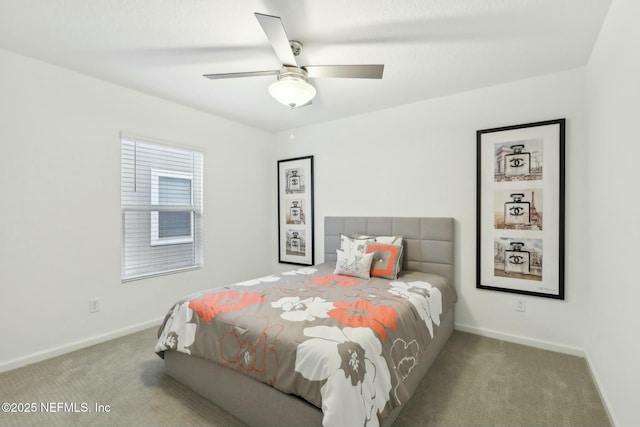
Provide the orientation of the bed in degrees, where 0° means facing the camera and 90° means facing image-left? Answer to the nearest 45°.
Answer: approximately 45°

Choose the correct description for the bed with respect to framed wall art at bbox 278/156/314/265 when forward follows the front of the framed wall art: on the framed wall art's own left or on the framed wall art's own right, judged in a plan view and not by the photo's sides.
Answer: on the framed wall art's own left

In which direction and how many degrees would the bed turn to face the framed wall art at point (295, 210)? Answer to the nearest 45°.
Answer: approximately 135° to its right

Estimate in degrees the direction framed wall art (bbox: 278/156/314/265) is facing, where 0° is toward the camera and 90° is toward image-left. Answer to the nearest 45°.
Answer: approximately 45°

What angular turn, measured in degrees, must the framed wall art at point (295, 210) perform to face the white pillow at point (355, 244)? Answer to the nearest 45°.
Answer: approximately 90° to its left

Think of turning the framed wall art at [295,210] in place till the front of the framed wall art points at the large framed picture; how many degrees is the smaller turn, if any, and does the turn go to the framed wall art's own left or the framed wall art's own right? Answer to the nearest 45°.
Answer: approximately 90° to the framed wall art's own left
